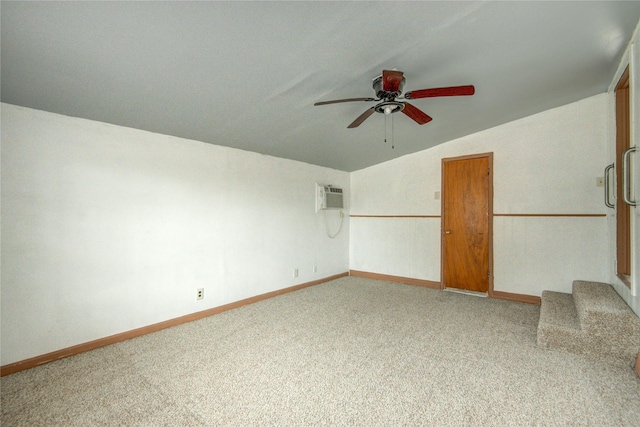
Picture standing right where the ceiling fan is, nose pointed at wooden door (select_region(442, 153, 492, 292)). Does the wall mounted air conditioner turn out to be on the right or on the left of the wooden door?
left

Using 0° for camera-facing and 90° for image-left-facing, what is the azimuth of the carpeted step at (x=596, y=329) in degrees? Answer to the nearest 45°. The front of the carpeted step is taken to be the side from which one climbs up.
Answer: approximately 90°

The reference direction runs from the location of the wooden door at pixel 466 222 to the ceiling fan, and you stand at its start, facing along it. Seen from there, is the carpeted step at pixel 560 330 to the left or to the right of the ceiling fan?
left
